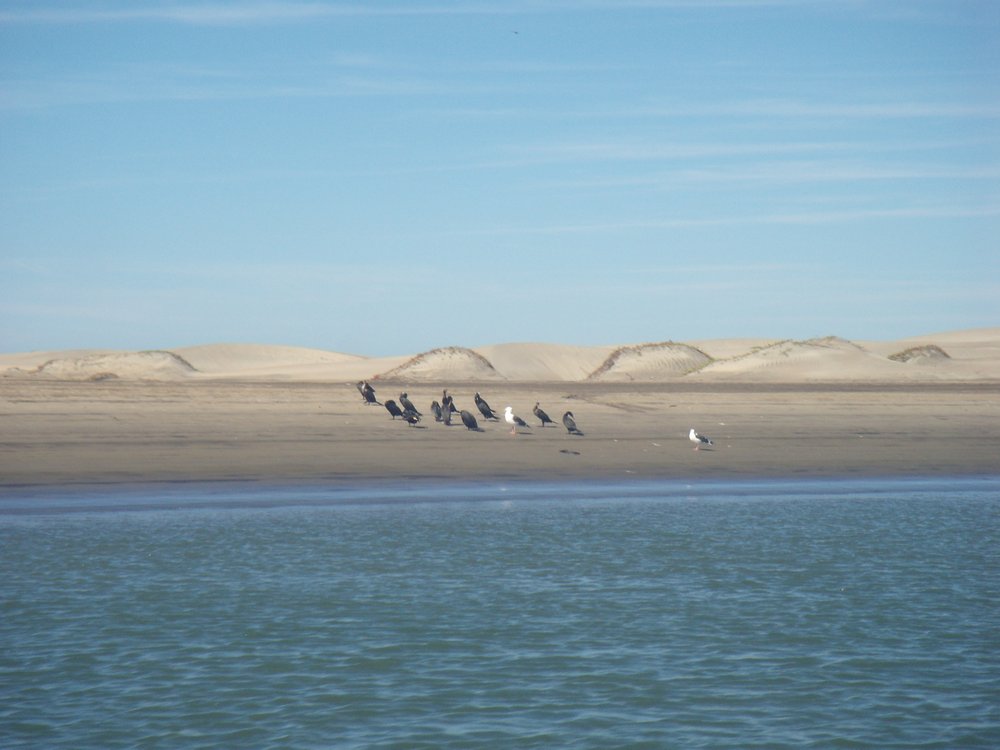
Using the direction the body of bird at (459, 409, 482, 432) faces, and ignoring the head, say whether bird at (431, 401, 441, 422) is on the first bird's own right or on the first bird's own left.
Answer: on the first bird's own right

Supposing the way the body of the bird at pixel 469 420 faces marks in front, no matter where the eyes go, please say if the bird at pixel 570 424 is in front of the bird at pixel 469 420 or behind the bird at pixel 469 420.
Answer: behind

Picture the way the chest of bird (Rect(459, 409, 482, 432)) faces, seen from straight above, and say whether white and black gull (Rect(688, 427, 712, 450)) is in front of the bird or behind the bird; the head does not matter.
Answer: behind

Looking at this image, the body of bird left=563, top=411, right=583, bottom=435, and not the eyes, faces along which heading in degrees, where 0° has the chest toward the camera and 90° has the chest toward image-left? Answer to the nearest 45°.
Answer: approximately 90°

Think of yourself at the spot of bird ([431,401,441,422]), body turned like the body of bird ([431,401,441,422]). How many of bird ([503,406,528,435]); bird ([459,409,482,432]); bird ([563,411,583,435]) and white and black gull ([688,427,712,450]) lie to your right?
0

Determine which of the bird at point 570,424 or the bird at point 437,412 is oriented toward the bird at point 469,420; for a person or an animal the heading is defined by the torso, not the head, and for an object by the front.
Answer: the bird at point 570,424

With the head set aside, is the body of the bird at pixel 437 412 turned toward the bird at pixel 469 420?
no

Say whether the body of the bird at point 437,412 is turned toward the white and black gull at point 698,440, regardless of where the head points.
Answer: no

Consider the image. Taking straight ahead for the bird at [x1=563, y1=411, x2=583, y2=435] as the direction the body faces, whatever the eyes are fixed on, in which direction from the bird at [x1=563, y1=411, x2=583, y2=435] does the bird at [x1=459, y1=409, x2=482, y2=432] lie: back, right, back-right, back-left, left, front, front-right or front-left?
front

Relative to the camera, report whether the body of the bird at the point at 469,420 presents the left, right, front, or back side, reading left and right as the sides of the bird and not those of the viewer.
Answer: left

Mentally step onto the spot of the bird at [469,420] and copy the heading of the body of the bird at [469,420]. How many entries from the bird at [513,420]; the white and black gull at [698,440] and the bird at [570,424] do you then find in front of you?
0

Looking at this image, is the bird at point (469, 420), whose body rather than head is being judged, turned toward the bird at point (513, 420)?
no

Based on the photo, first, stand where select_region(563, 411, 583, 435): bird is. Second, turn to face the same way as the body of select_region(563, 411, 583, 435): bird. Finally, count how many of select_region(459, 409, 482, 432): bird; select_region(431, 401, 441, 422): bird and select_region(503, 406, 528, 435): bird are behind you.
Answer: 0
